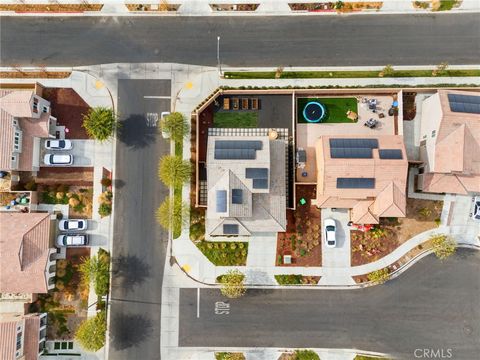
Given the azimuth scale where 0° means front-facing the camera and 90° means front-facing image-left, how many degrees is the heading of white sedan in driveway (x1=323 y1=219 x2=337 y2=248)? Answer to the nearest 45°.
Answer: approximately 180°

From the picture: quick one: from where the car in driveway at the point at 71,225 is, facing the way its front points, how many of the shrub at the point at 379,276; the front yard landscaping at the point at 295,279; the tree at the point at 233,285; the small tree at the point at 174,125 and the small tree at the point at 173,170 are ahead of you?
0

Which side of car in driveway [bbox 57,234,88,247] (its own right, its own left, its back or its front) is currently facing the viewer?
left

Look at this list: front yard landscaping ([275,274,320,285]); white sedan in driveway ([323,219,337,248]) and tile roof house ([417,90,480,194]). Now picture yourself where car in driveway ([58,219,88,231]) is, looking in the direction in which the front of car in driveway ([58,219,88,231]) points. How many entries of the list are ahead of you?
0

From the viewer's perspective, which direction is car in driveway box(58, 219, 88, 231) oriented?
to the viewer's left

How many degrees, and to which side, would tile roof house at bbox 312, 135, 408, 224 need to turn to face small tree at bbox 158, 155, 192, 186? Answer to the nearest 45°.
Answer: approximately 90° to its right

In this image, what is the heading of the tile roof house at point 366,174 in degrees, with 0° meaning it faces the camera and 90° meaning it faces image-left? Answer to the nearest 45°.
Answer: approximately 0°

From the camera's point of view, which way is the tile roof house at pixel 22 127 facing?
to the viewer's right

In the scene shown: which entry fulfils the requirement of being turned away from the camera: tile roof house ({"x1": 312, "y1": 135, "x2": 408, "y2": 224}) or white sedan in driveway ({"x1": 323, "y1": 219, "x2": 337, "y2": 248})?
the white sedan in driveway

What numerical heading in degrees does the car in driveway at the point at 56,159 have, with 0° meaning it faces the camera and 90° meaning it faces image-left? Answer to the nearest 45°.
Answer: approximately 90°

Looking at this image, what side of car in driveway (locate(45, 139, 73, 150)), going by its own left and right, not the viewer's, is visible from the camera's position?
right

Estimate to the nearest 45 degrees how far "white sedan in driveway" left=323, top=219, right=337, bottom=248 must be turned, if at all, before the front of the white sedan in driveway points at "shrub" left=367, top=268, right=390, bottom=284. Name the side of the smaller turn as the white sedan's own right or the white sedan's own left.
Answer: approximately 90° to the white sedan's own right

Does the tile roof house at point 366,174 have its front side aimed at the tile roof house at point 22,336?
no

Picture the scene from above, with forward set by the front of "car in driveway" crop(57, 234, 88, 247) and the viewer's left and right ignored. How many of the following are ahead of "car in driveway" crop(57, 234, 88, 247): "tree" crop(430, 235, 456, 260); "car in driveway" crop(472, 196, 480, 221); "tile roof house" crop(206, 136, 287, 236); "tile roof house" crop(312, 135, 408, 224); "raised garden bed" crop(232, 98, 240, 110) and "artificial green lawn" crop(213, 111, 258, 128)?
0
